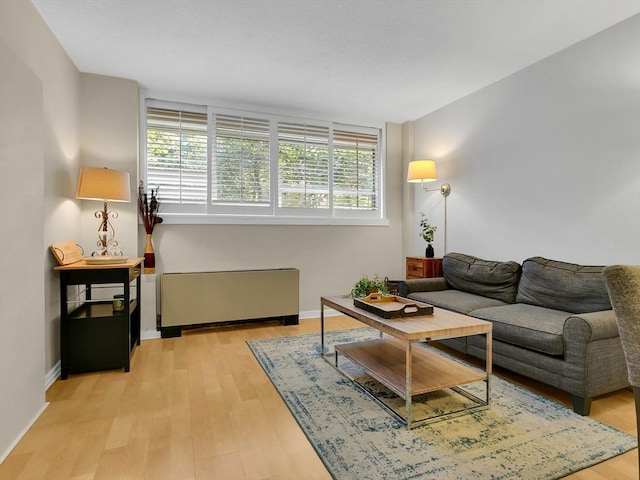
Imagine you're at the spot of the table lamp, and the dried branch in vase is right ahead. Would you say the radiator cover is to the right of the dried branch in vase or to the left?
right

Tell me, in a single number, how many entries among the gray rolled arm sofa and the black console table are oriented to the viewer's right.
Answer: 1

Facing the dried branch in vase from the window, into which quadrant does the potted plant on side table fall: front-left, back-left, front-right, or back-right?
back-left

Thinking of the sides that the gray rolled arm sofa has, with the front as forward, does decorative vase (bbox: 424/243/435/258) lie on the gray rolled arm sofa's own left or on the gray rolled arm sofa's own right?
on the gray rolled arm sofa's own right

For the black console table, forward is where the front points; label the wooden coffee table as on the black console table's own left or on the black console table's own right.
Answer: on the black console table's own right

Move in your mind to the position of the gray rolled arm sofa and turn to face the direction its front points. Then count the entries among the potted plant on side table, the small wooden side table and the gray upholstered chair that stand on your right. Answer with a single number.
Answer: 2

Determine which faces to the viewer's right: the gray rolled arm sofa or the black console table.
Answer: the black console table

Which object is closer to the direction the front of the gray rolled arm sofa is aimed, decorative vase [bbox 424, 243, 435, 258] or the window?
the window

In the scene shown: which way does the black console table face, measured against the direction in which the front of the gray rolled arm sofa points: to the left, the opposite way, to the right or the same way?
the opposite way

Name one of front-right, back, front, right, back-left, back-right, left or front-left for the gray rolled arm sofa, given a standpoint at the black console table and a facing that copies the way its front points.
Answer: front-right

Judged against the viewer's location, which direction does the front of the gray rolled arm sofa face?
facing the viewer and to the left of the viewer

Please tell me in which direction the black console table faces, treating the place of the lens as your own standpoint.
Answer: facing to the right of the viewer

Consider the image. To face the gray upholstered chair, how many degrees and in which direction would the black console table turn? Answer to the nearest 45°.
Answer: approximately 45° to its right
